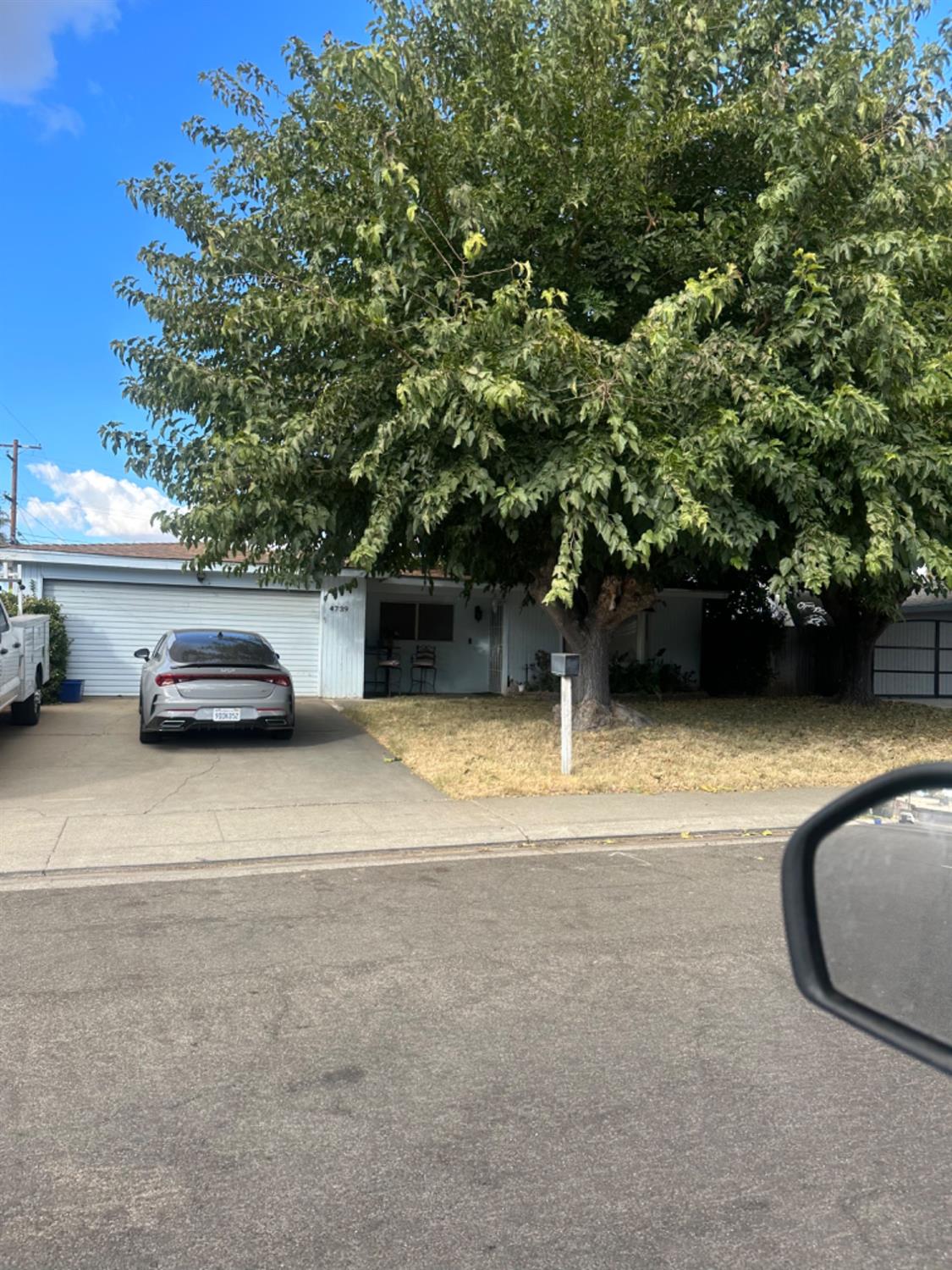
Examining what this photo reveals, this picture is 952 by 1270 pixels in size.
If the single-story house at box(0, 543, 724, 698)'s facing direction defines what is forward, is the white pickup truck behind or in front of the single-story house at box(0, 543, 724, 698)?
in front

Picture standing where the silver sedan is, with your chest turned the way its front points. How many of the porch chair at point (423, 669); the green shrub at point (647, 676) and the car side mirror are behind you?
1

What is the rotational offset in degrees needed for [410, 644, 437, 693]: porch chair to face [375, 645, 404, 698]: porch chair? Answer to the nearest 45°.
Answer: approximately 45° to its right

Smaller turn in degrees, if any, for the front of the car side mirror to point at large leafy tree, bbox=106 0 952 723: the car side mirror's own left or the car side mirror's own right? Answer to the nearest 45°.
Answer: approximately 180°

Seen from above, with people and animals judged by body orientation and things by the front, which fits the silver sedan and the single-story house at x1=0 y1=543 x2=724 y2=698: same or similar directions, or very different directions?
very different directions

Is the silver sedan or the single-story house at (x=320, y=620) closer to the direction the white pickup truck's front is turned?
the silver sedan

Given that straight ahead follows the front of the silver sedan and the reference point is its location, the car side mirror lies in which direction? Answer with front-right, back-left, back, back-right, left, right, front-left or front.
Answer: back

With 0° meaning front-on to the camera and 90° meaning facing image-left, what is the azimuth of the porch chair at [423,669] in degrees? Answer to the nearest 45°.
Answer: approximately 0°

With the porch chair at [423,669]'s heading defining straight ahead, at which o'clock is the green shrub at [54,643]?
The green shrub is roughly at 2 o'clock from the porch chair.

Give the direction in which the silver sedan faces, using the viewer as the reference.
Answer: facing away from the viewer

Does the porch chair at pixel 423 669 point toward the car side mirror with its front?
yes

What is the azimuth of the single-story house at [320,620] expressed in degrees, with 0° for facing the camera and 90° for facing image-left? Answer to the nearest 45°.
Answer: approximately 0°
